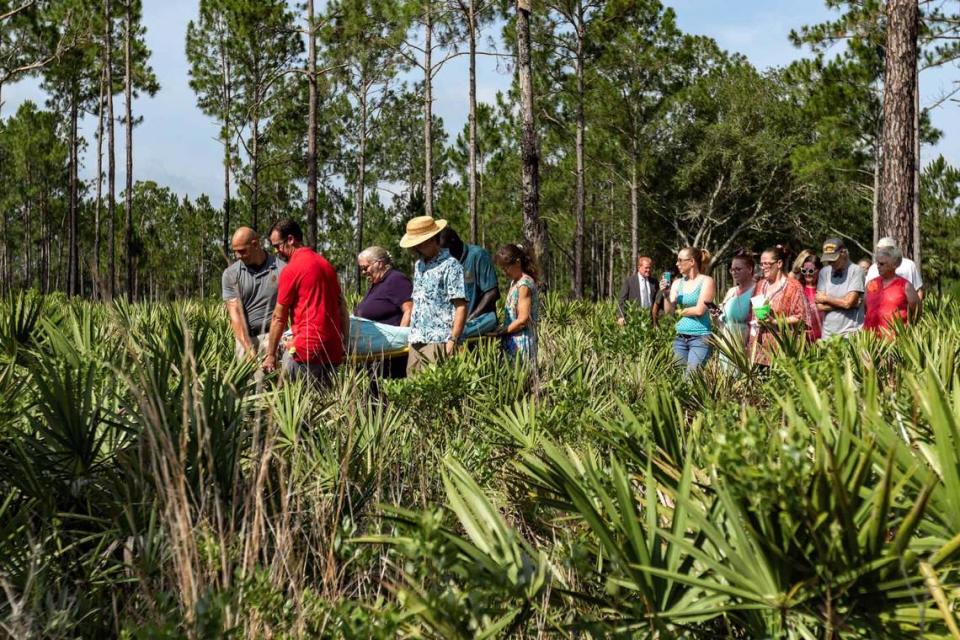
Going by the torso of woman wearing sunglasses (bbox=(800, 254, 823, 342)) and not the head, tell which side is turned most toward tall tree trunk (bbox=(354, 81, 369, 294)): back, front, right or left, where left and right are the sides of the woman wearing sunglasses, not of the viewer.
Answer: right

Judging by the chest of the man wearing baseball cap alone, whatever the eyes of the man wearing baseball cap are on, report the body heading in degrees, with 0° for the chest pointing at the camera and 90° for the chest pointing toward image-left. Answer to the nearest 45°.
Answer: approximately 45°

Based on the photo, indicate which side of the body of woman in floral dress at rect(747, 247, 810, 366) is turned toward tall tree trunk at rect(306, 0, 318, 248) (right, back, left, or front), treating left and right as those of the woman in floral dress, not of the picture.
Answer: right

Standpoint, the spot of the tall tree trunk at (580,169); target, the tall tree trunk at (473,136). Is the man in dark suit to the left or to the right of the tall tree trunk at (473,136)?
left

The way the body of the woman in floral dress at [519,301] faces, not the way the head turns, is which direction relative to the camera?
to the viewer's left

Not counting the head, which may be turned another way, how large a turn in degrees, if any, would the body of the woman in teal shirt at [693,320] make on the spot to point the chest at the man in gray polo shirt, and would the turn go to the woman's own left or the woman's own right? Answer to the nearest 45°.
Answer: approximately 45° to the woman's own right

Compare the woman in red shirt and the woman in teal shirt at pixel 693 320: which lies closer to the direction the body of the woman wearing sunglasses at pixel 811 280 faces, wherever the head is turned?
the woman in teal shirt

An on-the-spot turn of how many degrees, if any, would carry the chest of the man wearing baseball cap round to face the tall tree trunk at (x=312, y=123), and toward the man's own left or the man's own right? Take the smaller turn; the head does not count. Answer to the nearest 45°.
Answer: approximately 90° to the man's own right

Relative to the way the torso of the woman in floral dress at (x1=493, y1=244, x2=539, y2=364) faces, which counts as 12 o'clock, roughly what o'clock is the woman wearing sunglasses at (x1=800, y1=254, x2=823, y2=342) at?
The woman wearing sunglasses is roughly at 5 o'clock from the woman in floral dress.

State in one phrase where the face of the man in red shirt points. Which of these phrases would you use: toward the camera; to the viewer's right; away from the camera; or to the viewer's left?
to the viewer's left
